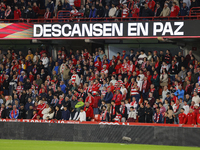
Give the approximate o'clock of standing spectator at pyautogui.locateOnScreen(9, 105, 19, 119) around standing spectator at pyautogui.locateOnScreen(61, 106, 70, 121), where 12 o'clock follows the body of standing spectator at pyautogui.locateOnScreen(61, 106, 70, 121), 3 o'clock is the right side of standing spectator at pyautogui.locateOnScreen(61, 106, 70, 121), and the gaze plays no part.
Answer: standing spectator at pyautogui.locateOnScreen(9, 105, 19, 119) is roughly at 4 o'clock from standing spectator at pyautogui.locateOnScreen(61, 106, 70, 121).

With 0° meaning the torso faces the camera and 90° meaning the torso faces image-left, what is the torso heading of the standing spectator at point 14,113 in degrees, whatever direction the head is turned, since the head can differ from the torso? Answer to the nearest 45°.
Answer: approximately 0°

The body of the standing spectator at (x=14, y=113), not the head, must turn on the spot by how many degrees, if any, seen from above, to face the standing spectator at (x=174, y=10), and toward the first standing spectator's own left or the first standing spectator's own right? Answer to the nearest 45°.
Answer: approximately 90° to the first standing spectator's own left

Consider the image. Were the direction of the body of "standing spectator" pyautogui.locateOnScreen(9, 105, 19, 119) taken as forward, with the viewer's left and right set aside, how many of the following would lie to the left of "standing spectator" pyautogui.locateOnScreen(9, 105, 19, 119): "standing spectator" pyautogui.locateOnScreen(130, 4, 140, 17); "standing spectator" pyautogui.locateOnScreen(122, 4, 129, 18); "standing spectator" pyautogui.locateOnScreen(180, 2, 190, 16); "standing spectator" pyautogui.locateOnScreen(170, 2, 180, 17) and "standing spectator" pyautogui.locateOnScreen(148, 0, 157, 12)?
5

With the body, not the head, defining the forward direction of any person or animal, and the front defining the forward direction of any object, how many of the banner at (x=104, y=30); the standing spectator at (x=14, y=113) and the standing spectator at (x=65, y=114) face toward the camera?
3

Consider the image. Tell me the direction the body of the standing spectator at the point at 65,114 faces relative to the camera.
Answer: toward the camera

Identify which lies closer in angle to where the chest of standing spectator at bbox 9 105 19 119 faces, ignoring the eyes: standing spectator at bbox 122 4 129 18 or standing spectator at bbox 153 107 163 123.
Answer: the standing spectator at bbox 153 107 163 123

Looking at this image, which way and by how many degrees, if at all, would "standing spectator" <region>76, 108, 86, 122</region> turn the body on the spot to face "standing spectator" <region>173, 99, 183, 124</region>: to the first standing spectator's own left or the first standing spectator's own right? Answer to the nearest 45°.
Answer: approximately 135° to the first standing spectator's own left
